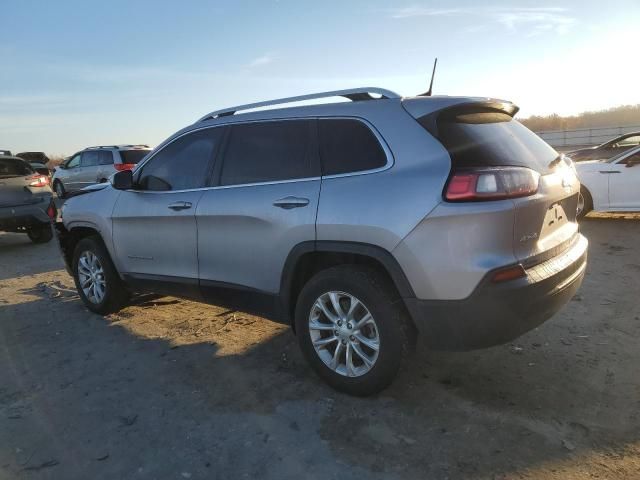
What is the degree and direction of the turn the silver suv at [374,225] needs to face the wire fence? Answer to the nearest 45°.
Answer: approximately 90° to its right

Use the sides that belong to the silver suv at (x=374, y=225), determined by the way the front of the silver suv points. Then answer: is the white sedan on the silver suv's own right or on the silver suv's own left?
on the silver suv's own right

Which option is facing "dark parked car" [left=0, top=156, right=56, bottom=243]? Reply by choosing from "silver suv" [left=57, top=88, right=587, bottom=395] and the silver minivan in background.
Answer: the silver suv

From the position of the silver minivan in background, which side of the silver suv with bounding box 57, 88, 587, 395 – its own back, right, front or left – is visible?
front

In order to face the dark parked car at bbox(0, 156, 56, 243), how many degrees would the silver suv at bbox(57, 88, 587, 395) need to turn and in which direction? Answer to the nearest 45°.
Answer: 0° — it already faces it

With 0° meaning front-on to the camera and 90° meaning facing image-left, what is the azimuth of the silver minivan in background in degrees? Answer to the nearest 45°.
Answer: approximately 135°

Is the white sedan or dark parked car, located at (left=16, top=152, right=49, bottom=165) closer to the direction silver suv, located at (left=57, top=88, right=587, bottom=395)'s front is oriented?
the dark parked car

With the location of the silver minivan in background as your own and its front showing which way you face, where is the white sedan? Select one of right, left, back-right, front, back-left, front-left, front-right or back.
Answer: back

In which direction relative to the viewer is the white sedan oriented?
to the viewer's left
